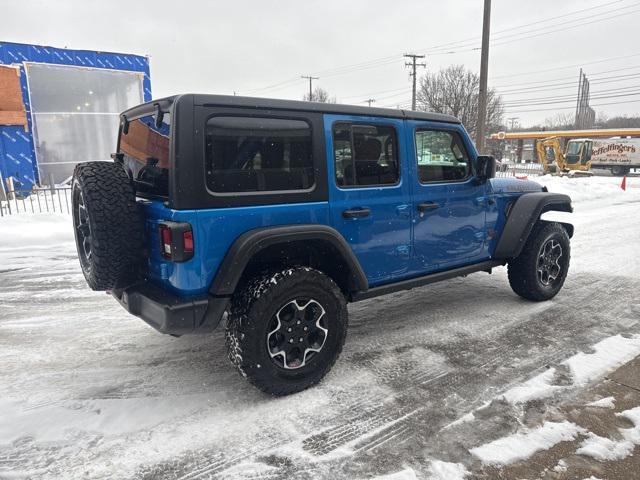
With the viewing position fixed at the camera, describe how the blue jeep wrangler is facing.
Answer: facing away from the viewer and to the right of the viewer

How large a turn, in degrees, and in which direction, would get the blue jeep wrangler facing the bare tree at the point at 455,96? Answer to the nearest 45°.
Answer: approximately 45° to its left

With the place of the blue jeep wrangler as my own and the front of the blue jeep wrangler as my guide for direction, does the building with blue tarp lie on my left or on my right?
on my left
